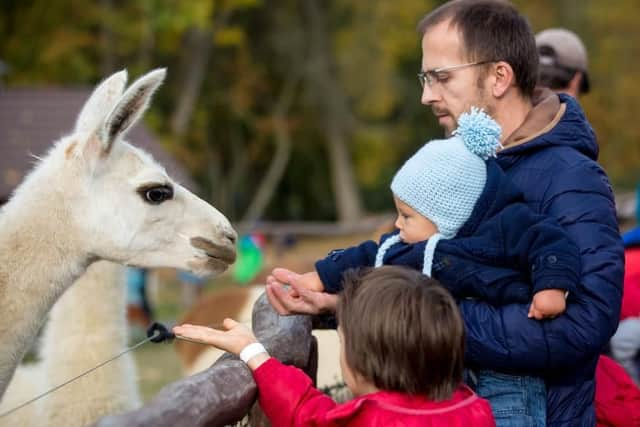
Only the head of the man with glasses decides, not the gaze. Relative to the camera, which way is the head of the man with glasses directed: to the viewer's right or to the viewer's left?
to the viewer's left

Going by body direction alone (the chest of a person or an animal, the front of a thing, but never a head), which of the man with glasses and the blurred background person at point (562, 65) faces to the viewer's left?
the man with glasses

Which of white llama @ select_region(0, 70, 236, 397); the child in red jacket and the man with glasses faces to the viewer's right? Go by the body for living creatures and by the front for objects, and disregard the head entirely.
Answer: the white llama

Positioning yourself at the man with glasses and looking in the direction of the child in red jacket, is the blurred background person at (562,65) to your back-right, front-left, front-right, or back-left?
back-right

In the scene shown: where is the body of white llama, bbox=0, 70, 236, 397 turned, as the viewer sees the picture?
to the viewer's right

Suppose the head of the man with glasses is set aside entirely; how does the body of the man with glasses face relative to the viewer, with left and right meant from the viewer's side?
facing to the left of the viewer

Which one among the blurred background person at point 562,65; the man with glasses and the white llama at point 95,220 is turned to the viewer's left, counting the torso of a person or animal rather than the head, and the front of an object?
the man with glasses

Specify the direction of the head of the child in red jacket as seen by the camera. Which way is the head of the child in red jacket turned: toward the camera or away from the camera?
away from the camera

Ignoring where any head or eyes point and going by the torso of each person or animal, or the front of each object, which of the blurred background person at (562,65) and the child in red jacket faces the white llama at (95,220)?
the child in red jacket
